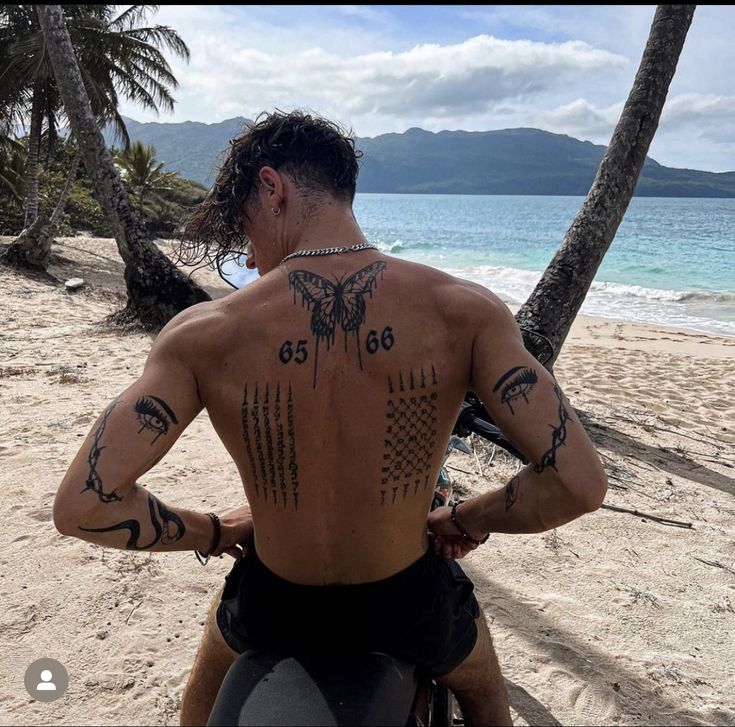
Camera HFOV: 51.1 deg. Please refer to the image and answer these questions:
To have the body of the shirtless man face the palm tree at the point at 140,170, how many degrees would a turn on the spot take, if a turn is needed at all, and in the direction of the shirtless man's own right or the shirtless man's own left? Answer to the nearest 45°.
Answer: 0° — they already face it

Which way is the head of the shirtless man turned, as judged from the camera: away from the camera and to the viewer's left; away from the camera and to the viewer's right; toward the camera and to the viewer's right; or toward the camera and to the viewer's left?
away from the camera and to the viewer's left

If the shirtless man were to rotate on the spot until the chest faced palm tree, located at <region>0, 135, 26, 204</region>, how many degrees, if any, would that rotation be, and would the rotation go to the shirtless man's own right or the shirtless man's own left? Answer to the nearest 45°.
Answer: approximately 45° to the shirtless man's own left

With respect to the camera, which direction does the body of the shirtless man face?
away from the camera
